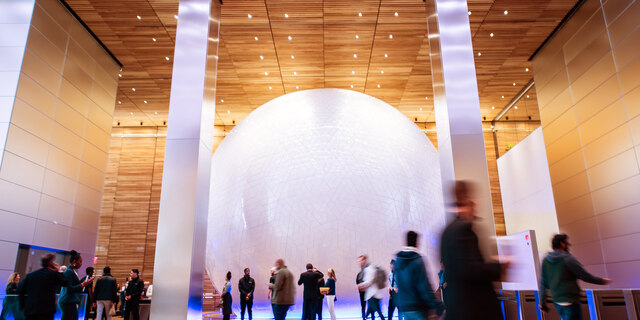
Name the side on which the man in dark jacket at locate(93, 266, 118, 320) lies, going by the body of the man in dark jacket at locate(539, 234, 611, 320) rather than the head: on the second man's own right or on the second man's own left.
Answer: on the second man's own left

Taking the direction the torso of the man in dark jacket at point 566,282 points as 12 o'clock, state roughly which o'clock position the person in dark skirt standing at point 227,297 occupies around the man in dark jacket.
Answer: The person in dark skirt standing is roughly at 8 o'clock from the man in dark jacket.

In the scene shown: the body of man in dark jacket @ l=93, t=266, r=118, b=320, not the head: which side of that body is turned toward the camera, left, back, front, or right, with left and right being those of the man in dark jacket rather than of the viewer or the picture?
back

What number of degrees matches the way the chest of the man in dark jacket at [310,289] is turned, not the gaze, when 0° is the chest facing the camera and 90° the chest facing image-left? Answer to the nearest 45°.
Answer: approximately 180°

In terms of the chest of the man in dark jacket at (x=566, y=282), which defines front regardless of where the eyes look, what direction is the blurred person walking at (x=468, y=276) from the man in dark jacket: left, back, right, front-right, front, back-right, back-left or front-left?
back-right

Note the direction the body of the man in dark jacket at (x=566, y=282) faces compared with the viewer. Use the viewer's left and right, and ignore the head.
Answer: facing away from the viewer and to the right of the viewer

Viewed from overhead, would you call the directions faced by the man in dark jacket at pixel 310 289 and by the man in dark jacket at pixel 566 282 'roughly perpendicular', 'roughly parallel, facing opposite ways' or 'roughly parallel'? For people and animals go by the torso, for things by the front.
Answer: roughly perpendicular

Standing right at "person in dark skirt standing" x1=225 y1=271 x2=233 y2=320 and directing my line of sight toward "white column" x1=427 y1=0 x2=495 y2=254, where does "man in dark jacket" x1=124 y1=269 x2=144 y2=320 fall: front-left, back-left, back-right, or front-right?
back-right

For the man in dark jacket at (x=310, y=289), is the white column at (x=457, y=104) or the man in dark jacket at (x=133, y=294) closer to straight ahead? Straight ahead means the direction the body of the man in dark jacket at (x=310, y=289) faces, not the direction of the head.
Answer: the man in dark jacket

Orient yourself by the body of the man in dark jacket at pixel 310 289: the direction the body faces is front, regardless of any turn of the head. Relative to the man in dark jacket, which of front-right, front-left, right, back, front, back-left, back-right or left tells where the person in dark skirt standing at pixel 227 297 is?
front-left

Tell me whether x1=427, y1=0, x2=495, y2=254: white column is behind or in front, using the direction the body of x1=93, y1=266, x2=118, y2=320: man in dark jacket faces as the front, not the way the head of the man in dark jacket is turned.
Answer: behind

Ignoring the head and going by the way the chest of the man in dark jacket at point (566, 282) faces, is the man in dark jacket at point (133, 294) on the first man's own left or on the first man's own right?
on the first man's own left
